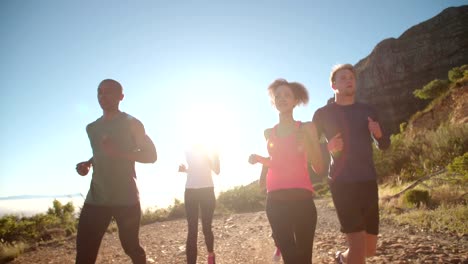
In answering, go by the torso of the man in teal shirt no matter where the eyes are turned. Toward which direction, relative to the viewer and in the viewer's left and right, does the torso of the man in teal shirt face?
facing the viewer and to the left of the viewer

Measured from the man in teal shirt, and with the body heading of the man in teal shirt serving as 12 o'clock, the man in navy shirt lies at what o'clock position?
The man in navy shirt is roughly at 8 o'clock from the man in teal shirt.

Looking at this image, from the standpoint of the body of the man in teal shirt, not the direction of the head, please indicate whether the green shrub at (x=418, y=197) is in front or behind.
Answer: behind

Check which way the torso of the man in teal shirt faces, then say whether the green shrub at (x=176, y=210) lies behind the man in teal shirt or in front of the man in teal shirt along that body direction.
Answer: behind
